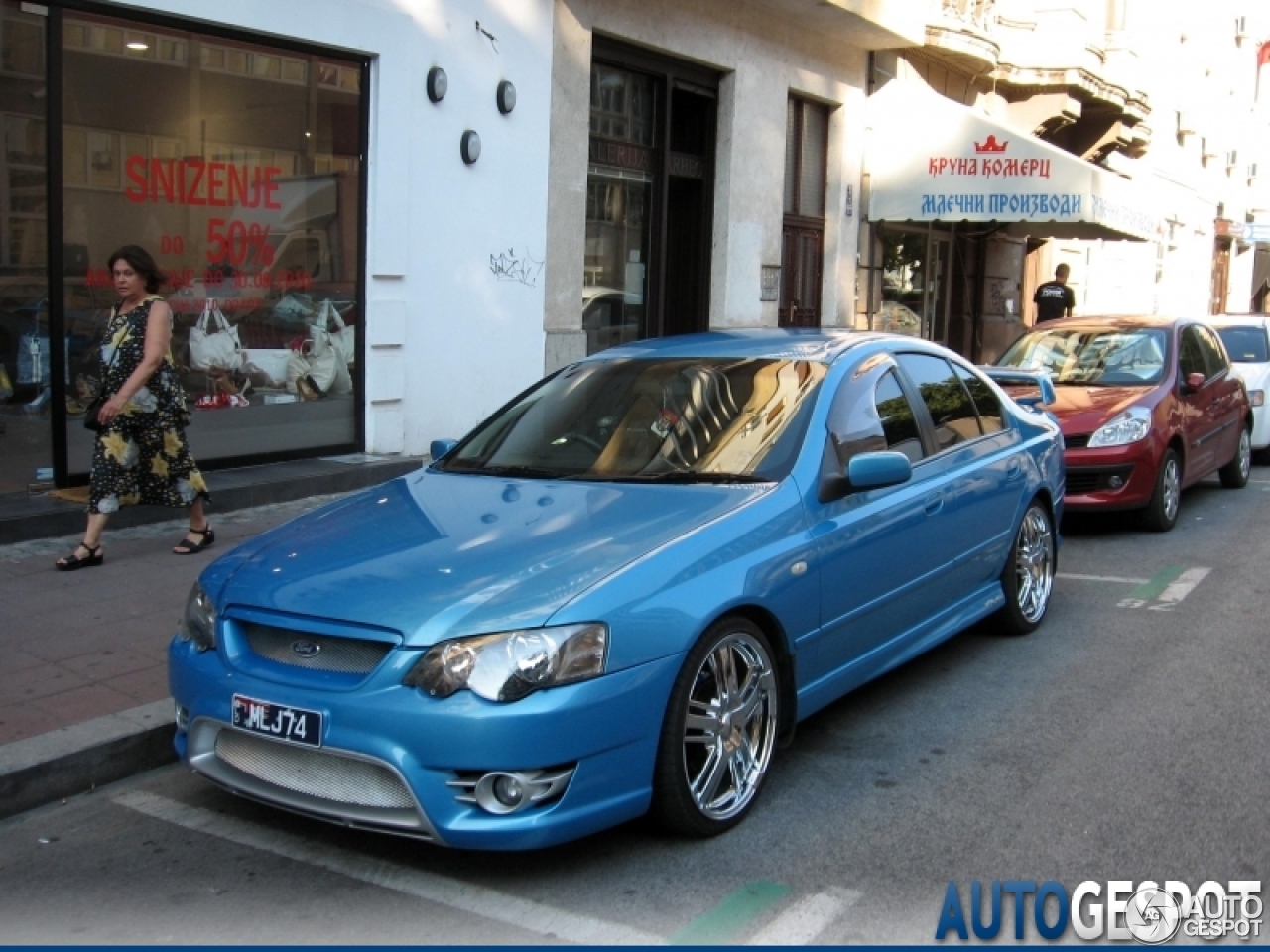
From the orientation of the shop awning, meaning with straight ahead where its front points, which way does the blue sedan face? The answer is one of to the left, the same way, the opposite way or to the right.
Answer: to the right

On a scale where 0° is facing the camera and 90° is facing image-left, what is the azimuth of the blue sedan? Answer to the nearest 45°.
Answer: approximately 45°

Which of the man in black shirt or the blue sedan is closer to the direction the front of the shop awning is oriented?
the blue sedan

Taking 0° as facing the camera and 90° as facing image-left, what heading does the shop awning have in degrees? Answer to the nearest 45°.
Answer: approximately 315°

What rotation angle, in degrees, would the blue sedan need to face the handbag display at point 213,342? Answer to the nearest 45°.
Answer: approximately 90° to its right

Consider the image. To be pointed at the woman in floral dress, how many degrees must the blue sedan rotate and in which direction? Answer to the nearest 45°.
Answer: approximately 90° to its right

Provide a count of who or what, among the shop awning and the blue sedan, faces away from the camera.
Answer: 0

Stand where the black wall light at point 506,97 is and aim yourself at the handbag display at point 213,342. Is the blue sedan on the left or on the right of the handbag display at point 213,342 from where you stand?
left

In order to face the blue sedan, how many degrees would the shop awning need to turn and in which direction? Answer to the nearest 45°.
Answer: approximately 45° to its right

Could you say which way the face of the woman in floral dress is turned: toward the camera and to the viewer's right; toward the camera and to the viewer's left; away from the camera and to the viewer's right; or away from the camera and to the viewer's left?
toward the camera and to the viewer's left
